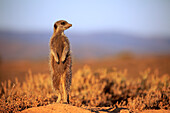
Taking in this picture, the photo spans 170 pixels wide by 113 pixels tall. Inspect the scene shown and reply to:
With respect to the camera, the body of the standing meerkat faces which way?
toward the camera
